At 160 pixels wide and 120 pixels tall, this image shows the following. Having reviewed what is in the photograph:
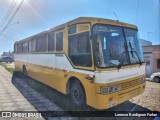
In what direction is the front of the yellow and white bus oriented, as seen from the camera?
facing the viewer and to the right of the viewer
